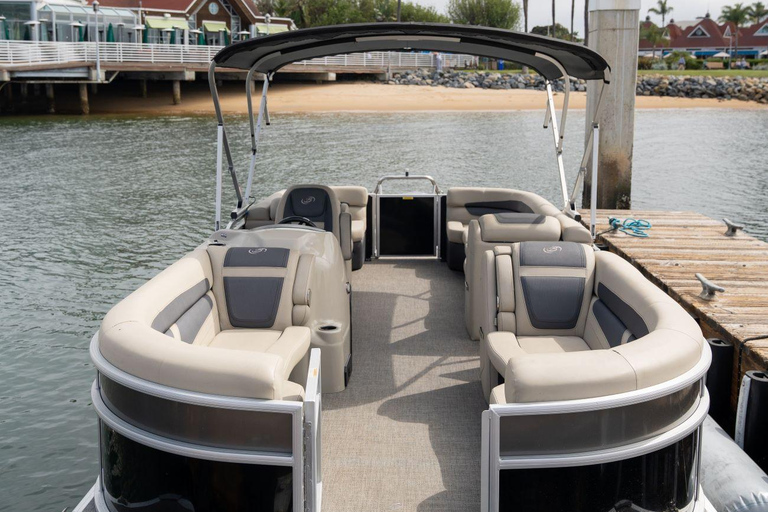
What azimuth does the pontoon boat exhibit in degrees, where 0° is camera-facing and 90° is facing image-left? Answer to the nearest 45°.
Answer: approximately 0°

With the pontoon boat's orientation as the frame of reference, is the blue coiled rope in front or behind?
behind

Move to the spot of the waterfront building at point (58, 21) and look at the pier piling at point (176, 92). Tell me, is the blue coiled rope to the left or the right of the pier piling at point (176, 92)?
right

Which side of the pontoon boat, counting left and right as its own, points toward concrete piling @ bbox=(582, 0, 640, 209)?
back

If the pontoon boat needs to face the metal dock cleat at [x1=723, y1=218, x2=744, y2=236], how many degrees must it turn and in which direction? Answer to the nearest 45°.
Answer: approximately 135° to its left

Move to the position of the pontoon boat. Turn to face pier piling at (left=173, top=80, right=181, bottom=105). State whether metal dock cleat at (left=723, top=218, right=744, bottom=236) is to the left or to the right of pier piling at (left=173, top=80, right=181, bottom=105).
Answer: right

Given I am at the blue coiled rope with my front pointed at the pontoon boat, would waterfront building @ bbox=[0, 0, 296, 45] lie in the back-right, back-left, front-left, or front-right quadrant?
back-right

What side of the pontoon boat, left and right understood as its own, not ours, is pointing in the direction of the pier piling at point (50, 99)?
back
